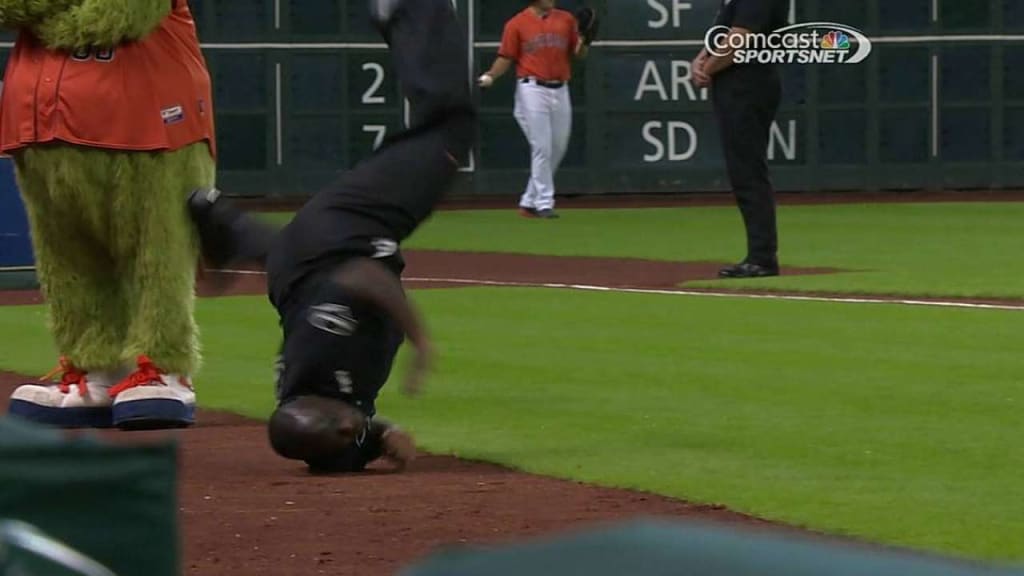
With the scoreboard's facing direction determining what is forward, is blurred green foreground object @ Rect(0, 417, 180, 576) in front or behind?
in front

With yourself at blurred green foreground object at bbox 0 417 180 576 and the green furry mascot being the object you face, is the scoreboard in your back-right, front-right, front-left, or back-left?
front-right

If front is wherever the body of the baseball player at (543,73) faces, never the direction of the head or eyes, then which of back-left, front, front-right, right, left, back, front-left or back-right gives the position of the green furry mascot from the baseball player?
front

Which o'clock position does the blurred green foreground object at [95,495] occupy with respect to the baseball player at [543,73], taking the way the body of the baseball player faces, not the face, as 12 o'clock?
The blurred green foreground object is roughly at 12 o'clock from the baseball player.

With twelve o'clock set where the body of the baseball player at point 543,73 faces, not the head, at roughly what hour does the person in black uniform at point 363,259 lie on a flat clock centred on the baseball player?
The person in black uniform is roughly at 12 o'clock from the baseball player.

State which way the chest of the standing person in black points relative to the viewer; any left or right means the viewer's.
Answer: facing to the left of the viewer

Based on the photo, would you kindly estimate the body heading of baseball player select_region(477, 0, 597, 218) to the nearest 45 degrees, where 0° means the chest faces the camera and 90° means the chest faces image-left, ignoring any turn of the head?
approximately 0°

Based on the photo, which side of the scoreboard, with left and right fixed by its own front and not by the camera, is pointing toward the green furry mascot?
front

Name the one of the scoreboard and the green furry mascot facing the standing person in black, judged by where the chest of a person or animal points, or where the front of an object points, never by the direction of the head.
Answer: the scoreboard

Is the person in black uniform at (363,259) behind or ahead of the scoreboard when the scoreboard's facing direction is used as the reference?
ahead

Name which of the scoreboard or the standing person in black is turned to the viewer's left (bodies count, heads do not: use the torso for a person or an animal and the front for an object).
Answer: the standing person in black

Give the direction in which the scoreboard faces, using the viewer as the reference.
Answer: facing the viewer
